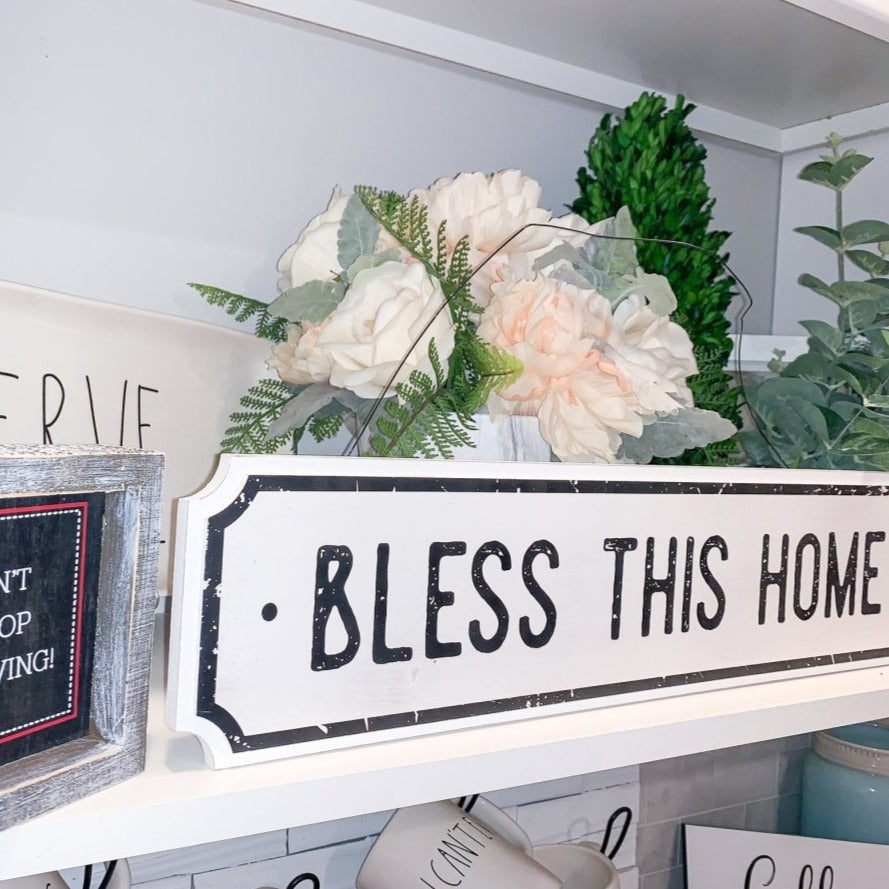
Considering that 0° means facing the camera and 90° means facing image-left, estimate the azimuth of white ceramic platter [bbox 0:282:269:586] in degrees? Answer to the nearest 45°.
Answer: approximately 315°
